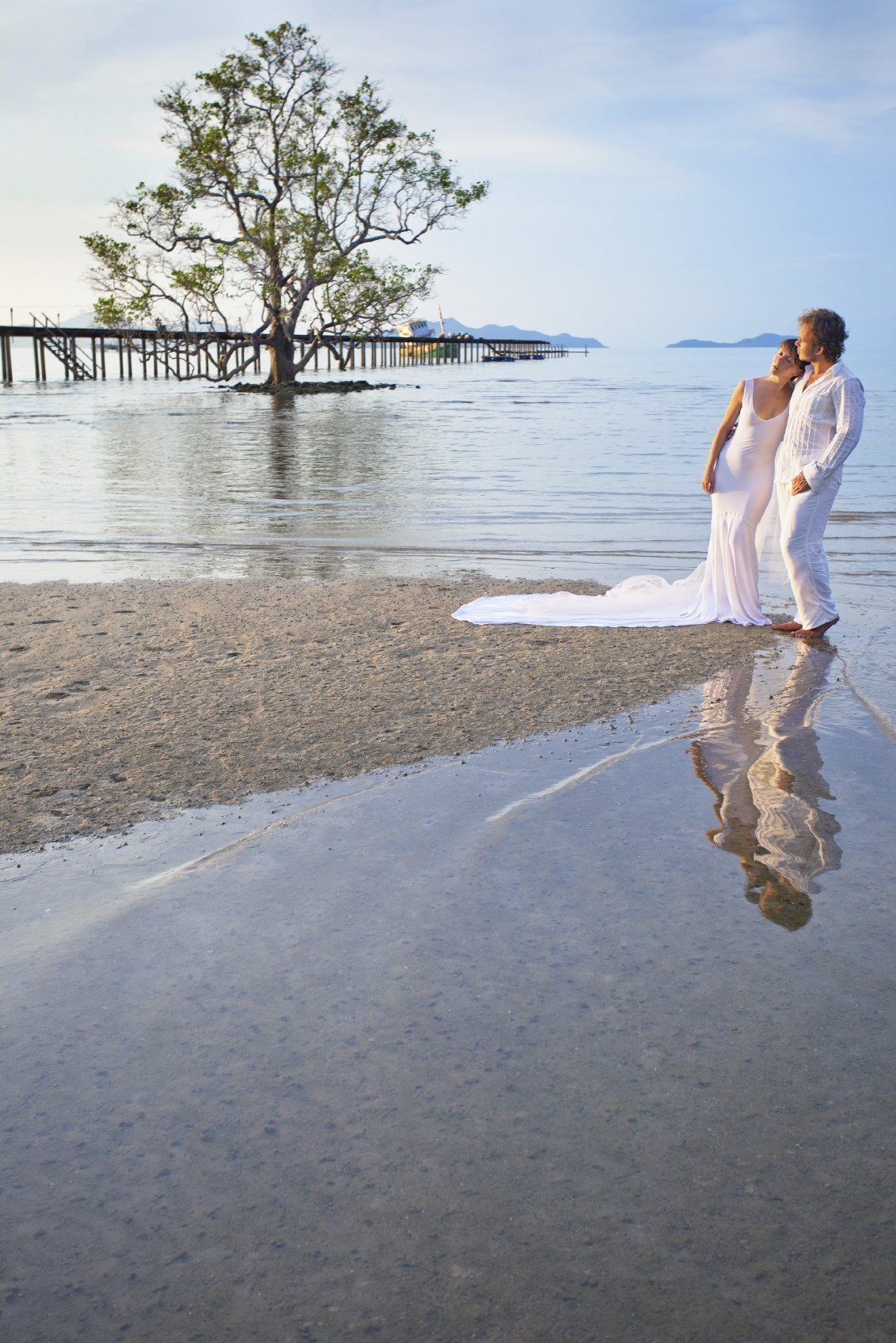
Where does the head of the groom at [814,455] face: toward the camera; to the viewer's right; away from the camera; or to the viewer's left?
to the viewer's left

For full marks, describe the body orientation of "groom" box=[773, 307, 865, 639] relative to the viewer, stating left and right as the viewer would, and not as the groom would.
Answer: facing the viewer and to the left of the viewer

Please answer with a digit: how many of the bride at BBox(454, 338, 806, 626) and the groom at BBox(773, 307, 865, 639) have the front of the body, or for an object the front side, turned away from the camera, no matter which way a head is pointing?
0
